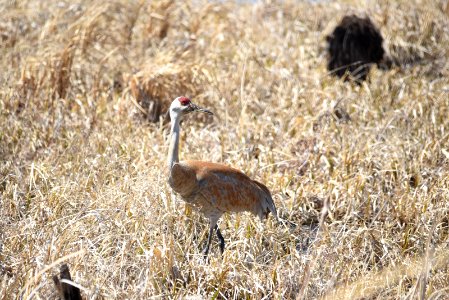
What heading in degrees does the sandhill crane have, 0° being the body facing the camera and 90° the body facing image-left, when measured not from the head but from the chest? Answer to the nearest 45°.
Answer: approximately 90°

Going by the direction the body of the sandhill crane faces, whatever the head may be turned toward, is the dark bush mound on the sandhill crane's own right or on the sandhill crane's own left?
on the sandhill crane's own right
